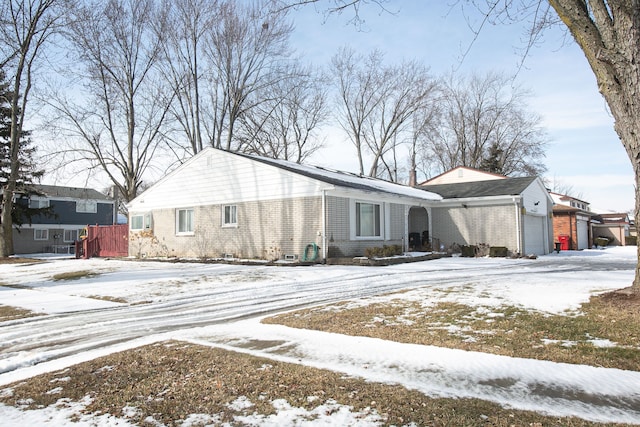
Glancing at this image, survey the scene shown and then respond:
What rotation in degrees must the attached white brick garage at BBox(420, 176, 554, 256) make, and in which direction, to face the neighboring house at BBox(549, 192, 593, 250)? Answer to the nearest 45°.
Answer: approximately 90° to its left

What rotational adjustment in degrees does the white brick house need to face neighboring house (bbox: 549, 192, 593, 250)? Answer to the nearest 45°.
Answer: approximately 90° to its left

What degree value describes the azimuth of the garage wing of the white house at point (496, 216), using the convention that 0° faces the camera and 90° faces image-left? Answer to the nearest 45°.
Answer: approximately 315°

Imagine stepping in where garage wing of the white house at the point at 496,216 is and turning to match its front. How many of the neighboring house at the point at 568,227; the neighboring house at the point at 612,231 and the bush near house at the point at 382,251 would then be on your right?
1

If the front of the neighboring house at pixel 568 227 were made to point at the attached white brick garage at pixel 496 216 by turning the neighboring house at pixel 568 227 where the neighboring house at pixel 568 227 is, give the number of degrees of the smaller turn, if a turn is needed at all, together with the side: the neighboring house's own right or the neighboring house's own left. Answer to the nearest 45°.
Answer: approximately 45° to the neighboring house's own right

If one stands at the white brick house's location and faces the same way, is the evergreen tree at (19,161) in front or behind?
behind

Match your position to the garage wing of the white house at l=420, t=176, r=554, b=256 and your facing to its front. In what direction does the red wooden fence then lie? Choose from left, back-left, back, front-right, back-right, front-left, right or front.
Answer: back-right

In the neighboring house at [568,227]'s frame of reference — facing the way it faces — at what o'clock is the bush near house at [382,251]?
The bush near house is roughly at 2 o'clock from the neighboring house.

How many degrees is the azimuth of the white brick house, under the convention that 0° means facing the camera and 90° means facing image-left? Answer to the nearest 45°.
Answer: approximately 315°

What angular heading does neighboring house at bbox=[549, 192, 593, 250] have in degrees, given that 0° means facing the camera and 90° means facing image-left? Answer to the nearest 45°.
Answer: approximately 315°
